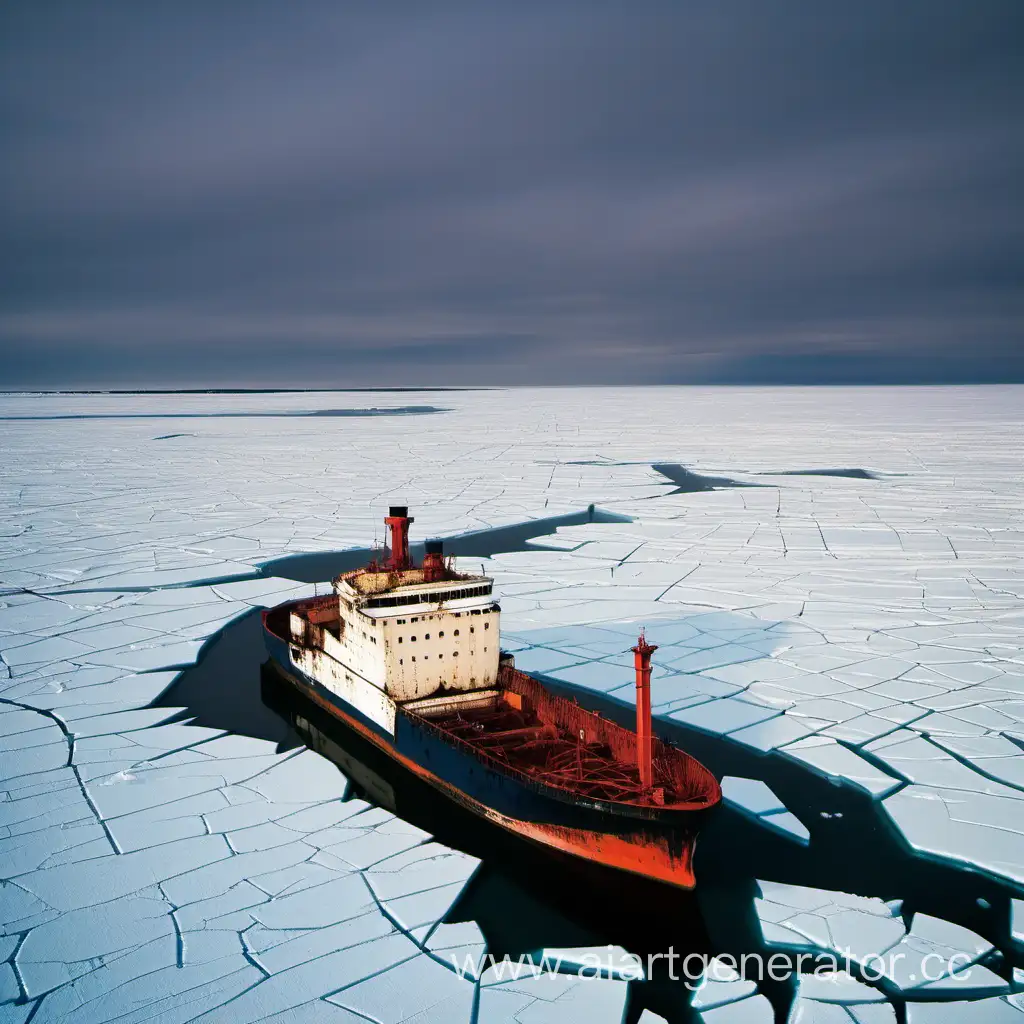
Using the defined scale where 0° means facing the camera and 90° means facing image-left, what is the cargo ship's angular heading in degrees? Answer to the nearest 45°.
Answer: approximately 315°
